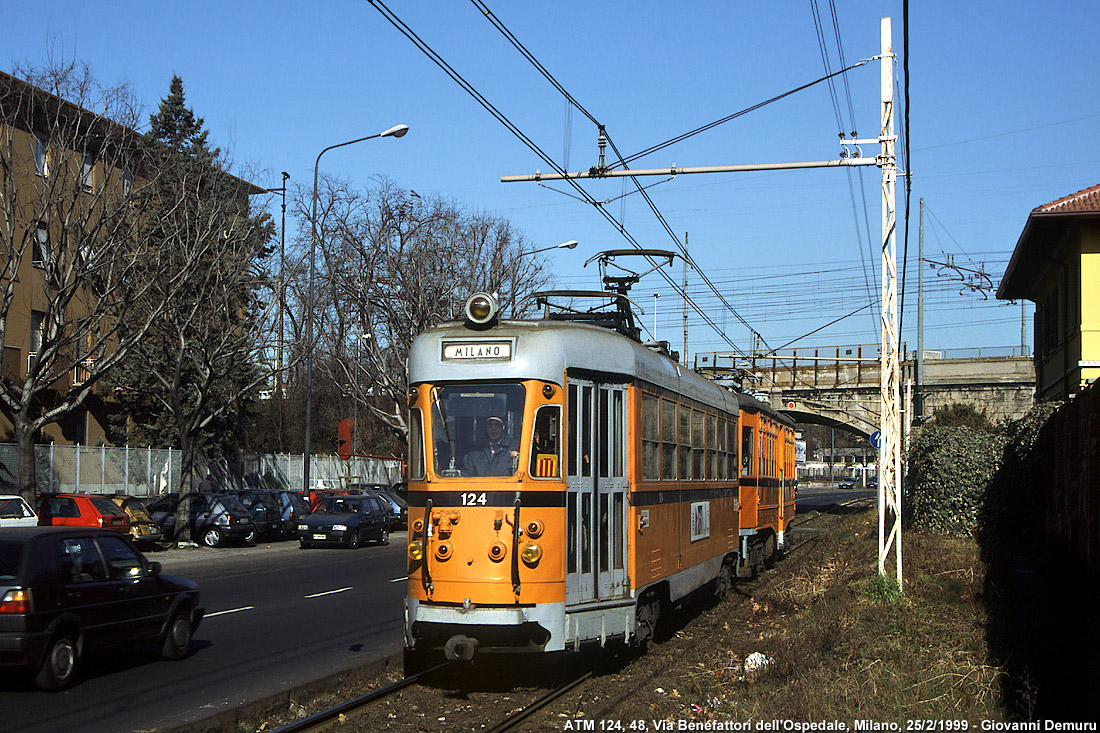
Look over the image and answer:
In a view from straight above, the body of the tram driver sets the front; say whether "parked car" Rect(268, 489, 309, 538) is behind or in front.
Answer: behind

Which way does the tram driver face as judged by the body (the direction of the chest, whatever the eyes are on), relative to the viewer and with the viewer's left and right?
facing the viewer

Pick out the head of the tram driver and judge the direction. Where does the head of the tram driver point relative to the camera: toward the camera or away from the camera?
toward the camera

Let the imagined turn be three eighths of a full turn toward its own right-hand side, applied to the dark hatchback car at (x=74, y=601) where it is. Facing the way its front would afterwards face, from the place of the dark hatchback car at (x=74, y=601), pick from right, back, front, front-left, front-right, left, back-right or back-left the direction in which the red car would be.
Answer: back

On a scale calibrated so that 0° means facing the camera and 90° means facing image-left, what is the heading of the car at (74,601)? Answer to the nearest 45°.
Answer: approximately 225°

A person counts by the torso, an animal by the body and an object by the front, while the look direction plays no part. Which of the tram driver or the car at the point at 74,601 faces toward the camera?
the tram driver

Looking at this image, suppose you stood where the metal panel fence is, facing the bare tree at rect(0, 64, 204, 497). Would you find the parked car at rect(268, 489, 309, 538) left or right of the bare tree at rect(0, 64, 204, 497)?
left

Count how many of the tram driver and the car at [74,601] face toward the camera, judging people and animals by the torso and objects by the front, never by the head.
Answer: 1

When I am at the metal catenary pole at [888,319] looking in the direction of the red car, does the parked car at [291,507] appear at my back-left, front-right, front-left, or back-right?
front-right

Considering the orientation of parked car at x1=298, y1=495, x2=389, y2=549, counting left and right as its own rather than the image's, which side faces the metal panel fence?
right

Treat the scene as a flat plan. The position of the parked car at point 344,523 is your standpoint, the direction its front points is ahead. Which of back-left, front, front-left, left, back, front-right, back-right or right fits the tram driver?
front-left
